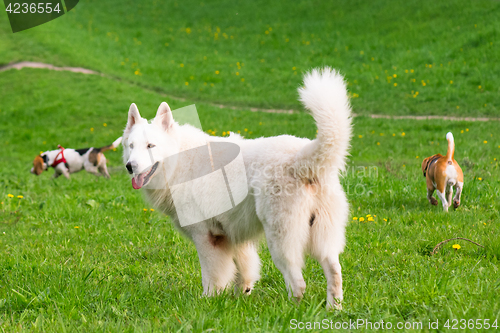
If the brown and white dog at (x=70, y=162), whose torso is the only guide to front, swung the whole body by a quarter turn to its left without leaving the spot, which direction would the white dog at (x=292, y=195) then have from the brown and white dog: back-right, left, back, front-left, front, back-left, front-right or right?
front

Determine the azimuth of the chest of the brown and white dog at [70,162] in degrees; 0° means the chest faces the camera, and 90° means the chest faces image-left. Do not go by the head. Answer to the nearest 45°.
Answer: approximately 90°

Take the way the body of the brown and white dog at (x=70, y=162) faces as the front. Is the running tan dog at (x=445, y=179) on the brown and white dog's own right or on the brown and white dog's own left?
on the brown and white dog's own left
